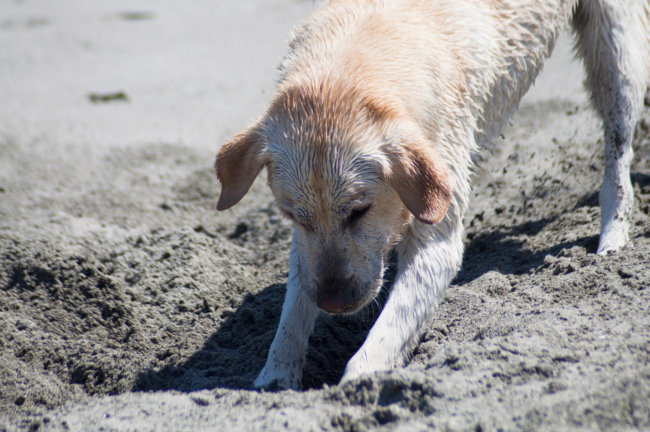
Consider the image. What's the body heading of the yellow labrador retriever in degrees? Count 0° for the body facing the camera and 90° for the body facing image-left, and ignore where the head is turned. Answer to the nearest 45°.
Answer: approximately 45°
